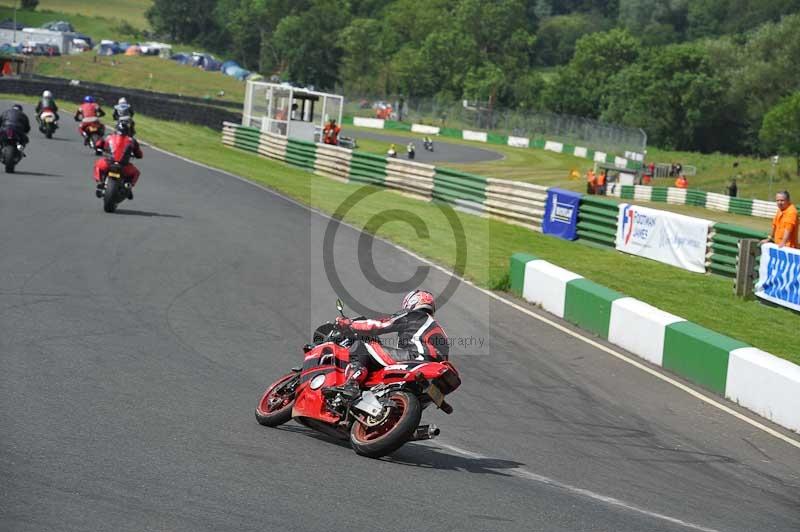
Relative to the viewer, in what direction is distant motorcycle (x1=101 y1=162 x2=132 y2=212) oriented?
away from the camera

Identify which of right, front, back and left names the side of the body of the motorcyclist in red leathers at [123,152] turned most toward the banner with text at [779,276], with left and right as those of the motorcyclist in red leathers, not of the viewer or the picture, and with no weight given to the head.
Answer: right

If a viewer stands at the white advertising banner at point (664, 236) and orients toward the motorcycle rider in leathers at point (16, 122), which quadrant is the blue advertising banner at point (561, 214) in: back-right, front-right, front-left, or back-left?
front-right

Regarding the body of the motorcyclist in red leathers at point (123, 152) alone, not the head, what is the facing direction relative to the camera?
away from the camera

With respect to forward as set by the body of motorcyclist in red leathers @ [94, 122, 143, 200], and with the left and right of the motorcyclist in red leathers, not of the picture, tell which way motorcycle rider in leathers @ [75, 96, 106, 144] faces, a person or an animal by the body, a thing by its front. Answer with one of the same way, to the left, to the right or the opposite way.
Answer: the same way

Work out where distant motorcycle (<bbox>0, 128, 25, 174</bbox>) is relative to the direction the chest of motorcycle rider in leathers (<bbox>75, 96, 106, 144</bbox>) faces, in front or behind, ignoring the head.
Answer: behind

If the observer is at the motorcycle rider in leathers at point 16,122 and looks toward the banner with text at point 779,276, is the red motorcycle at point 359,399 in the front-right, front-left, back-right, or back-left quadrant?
front-right

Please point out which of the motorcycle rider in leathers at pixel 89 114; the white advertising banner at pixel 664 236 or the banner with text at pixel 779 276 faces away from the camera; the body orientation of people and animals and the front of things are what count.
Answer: the motorcycle rider in leathers

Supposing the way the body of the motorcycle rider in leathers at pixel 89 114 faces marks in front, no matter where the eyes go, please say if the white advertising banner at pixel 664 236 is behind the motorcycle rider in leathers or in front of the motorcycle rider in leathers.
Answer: behind

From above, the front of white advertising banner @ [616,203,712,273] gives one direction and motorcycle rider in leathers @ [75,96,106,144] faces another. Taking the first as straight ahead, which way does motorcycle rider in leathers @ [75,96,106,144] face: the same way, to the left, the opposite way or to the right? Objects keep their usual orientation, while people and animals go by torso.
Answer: to the right

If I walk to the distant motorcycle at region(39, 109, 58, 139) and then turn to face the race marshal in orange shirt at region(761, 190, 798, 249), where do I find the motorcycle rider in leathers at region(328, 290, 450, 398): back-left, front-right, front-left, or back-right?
front-right

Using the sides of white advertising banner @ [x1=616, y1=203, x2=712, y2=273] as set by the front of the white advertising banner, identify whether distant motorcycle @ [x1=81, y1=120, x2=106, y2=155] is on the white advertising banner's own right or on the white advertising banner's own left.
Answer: on the white advertising banner's own right

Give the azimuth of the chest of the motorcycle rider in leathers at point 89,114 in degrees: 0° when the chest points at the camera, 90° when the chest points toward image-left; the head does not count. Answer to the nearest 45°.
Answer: approximately 180°

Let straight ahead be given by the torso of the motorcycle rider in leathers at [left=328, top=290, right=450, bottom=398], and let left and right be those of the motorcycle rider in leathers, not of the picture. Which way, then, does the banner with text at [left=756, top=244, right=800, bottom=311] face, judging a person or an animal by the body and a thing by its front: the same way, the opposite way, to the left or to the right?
to the left

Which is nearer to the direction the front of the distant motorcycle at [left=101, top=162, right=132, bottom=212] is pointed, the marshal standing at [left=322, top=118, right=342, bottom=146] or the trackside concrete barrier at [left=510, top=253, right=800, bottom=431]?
the marshal standing

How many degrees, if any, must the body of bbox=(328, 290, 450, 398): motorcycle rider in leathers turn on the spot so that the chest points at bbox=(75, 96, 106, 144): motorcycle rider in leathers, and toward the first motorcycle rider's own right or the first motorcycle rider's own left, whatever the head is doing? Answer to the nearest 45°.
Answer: approximately 45° to the first motorcycle rider's own right

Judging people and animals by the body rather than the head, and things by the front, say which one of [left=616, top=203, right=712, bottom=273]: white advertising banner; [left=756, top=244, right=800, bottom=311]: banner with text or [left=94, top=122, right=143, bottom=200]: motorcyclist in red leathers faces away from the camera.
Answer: the motorcyclist in red leathers
